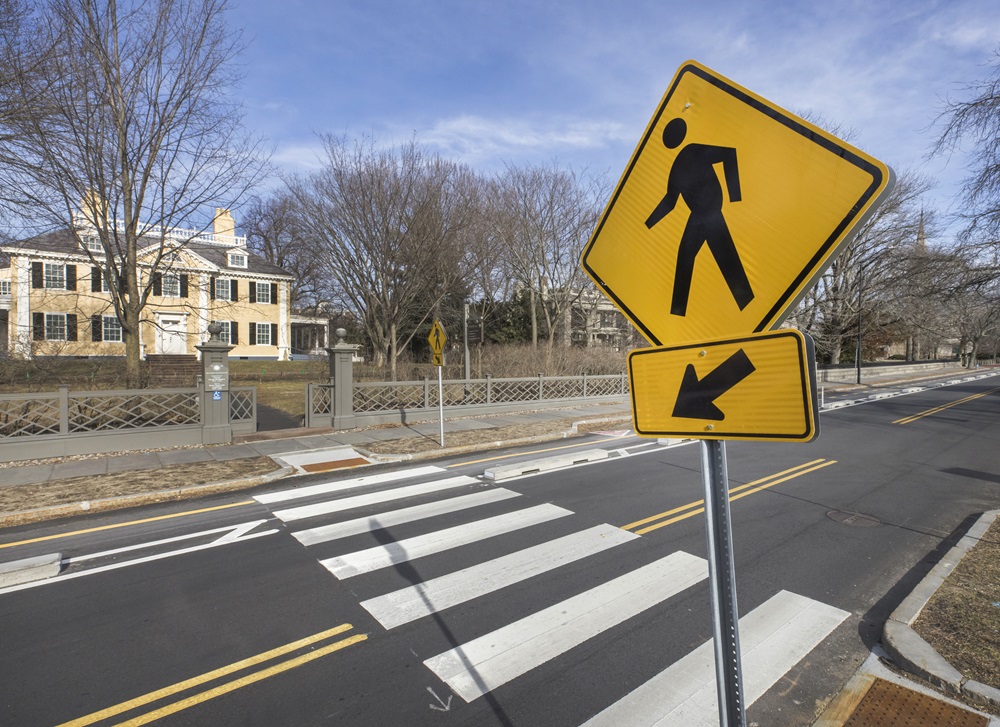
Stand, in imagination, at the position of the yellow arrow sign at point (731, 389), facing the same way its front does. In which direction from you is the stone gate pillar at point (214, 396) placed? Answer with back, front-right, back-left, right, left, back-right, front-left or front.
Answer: right

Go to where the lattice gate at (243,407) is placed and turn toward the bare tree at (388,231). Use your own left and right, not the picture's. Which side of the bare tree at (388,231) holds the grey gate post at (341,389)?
right

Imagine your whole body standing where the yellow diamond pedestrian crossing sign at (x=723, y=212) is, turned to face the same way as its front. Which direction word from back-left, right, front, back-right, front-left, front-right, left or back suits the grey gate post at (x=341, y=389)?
right

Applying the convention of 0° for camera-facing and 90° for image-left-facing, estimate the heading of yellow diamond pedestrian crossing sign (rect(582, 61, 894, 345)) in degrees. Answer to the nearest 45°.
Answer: approximately 45°

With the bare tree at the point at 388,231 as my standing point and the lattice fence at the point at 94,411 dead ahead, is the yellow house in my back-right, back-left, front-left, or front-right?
back-right

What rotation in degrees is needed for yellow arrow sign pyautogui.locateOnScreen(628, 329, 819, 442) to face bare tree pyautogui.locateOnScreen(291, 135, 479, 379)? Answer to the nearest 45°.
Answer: approximately 90° to its right

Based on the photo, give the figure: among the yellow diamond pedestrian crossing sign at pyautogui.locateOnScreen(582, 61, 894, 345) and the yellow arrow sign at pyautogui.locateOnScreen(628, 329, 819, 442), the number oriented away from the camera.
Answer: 0

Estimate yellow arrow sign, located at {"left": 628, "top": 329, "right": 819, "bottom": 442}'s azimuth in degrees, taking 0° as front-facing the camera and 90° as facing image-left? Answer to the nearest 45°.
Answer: approximately 45°
